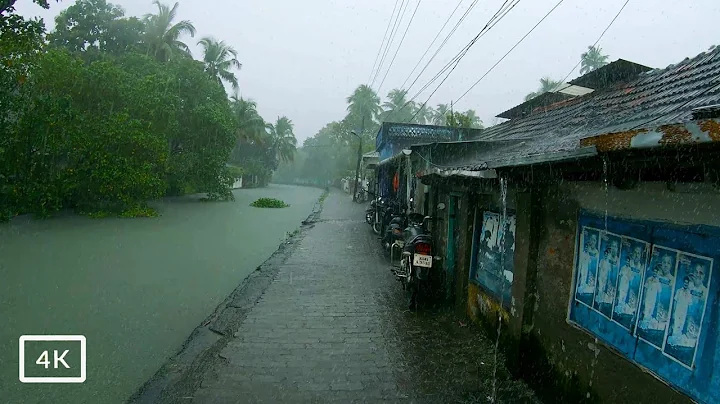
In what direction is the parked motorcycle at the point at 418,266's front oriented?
away from the camera

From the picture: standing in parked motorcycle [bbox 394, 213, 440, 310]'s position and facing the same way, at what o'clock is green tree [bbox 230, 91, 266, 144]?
The green tree is roughly at 11 o'clock from the parked motorcycle.

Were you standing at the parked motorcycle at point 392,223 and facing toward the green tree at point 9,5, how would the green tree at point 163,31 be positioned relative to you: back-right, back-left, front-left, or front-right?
front-right

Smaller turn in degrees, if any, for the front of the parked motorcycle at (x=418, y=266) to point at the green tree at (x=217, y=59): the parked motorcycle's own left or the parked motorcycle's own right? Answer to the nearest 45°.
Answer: approximately 45° to the parked motorcycle's own left

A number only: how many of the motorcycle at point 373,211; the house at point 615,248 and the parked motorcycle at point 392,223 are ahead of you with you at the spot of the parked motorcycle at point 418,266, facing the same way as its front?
2

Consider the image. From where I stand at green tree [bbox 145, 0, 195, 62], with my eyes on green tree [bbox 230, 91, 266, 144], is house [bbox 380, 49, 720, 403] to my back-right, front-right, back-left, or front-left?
back-right

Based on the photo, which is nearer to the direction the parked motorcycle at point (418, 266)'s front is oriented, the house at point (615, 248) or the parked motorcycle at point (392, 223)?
the parked motorcycle

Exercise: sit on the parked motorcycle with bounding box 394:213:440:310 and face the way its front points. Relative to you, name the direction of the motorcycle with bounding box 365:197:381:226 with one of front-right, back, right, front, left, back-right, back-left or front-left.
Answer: front

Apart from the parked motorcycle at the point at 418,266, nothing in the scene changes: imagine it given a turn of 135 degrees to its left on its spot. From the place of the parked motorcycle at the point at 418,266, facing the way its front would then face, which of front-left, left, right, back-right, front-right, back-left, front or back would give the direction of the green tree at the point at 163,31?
right

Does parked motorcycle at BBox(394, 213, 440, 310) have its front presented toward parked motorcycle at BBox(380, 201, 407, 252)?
yes

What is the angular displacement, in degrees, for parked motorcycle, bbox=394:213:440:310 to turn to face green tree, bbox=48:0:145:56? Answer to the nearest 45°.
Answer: approximately 45° to its left

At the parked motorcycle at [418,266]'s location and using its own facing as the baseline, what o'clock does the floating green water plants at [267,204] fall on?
The floating green water plants is roughly at 11 o'clock from the parked motorcycle.

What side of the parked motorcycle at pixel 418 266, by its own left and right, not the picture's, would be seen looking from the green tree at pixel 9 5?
left
